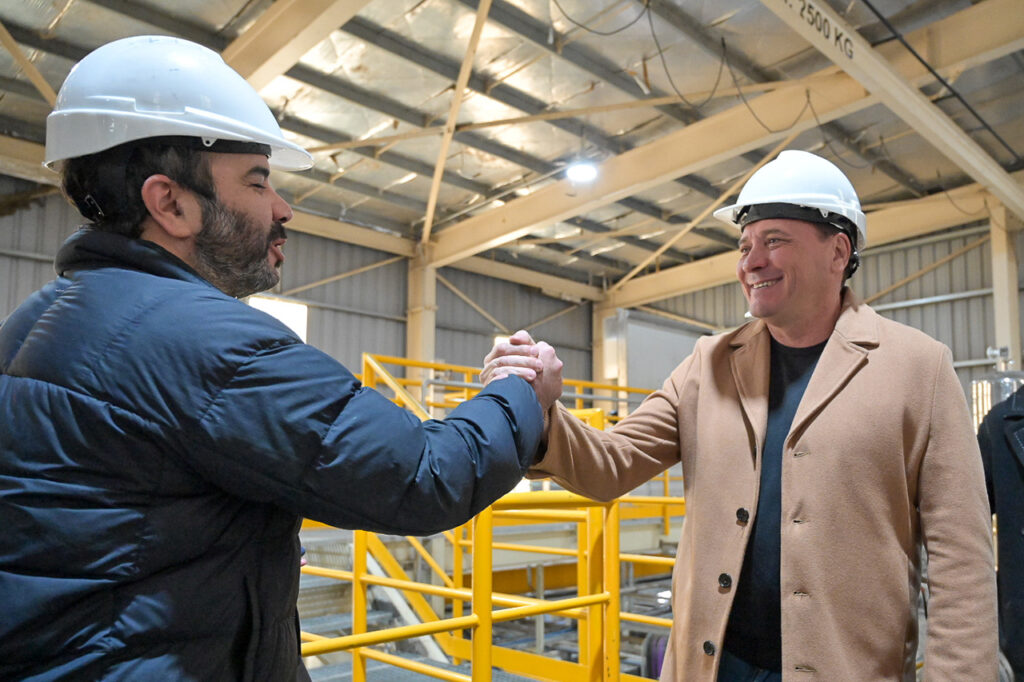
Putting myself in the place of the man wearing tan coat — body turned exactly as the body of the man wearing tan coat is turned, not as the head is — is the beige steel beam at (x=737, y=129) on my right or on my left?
on my right

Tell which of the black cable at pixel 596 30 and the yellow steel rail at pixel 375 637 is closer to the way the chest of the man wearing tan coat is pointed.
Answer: the yellow steel rail

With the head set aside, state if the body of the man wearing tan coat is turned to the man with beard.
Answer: yes

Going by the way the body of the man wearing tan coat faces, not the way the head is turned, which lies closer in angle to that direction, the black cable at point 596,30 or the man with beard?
the man with beard

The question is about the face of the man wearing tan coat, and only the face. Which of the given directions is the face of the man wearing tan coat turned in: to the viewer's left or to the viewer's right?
to the viewer's left

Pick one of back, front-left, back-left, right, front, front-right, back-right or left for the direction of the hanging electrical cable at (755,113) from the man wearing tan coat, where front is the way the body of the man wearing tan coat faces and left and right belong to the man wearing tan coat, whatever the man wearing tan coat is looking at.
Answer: back-right

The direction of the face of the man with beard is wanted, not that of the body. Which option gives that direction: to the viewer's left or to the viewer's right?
to the viewer's right

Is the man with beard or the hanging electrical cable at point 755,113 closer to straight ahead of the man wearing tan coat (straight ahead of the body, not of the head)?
the man with beard

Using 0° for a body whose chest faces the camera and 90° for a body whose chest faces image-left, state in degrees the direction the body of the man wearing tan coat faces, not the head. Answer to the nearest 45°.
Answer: approximately 45°
